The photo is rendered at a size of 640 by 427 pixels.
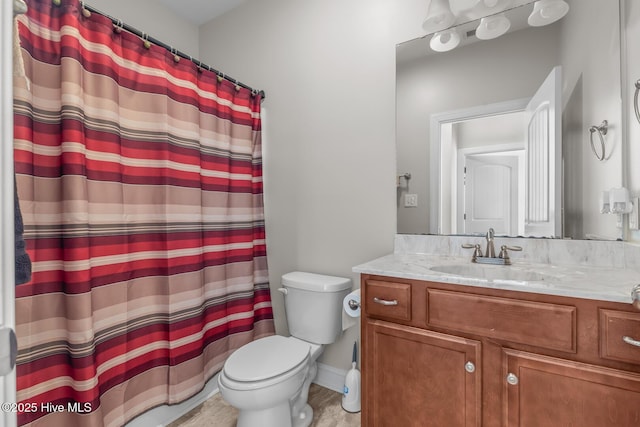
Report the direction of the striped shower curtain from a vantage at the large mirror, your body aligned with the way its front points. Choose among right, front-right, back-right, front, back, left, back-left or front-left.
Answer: front-right

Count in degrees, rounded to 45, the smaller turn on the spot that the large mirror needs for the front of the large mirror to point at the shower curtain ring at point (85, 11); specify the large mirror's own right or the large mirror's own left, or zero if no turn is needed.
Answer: approximately 45° to the large mirror's own right
